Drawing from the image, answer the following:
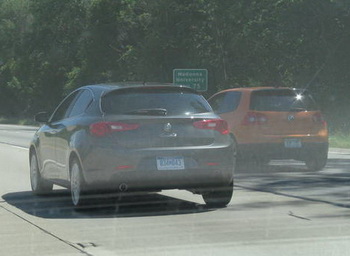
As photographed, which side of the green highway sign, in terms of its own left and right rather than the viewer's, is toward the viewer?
front

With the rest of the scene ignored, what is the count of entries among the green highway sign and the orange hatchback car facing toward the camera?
1

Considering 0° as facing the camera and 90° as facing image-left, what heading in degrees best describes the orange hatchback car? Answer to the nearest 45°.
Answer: approximately 135°

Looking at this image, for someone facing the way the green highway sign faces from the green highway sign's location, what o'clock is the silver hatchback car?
The silver hatchback car is roughly at 12 o'clock from the green highway sign.

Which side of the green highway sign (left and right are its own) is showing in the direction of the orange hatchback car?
front

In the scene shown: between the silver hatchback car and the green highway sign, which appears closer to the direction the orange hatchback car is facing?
the green highway sign

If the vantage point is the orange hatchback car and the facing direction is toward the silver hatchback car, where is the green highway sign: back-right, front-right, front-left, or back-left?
back-right

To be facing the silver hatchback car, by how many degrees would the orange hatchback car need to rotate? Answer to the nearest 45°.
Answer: approximately 135° to its left

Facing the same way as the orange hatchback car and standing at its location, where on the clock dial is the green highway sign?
The green highway sign is roughly at 1 o'clock from the orange hatchback car.

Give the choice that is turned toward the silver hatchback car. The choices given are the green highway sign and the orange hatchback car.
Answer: the green highway sign
